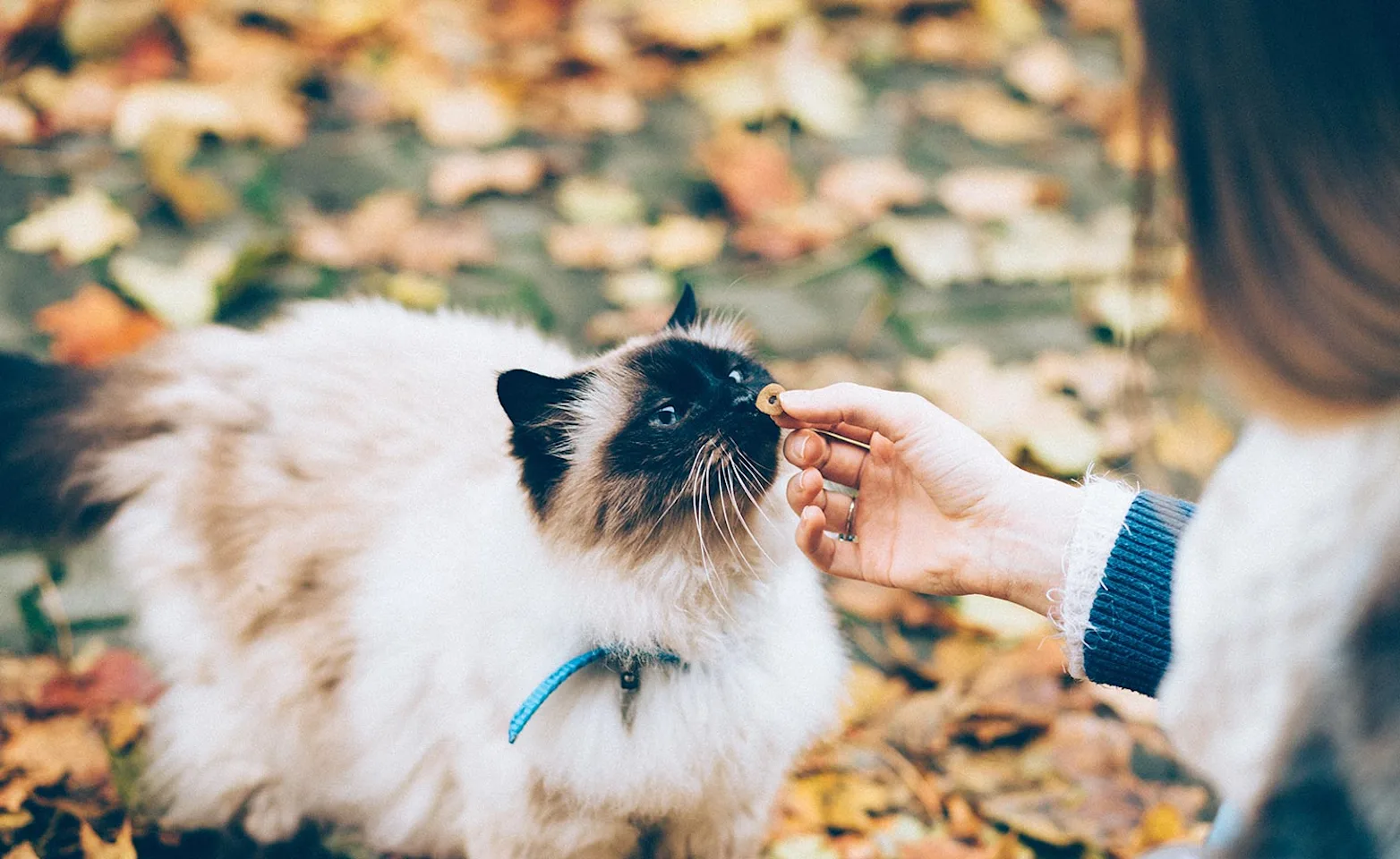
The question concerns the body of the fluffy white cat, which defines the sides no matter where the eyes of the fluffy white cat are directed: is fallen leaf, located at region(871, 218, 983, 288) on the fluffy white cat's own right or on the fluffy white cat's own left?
on the fluffy white cat's own left

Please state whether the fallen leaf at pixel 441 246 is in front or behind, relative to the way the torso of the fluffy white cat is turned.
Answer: behind

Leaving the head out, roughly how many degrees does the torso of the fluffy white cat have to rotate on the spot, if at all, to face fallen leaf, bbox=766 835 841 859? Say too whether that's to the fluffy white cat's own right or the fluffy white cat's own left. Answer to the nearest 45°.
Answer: approximately 45° to the fluffy white cat's own left

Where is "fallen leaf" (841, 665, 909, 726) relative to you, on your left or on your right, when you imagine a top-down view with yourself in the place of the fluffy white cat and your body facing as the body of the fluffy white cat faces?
on your left

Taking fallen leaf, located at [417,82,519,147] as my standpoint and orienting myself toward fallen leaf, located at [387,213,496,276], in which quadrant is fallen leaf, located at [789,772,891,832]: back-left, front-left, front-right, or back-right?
front-left

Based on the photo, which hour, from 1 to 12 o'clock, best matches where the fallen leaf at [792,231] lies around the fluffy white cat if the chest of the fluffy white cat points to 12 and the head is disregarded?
The fallen leaf is roughly at 8 o'clock from the fluffy white cat.

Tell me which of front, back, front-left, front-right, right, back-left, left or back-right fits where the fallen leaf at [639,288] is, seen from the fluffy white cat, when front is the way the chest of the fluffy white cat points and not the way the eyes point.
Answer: back-left

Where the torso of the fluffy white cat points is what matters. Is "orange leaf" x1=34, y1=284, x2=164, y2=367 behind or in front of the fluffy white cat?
behind

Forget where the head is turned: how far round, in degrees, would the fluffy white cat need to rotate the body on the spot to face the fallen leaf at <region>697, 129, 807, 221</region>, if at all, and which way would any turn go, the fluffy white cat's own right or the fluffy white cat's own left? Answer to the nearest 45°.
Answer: approximately 135° to the fluffy white cat's own left

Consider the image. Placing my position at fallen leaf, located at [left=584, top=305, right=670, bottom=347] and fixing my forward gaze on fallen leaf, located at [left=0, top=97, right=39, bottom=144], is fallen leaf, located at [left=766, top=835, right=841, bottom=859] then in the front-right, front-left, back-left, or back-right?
back-left

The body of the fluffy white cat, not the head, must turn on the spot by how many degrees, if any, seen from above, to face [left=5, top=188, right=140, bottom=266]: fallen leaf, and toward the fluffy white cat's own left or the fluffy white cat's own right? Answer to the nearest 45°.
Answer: approximately 180°

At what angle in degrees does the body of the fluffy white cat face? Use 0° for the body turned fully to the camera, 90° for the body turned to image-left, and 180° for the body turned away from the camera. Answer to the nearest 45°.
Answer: approximately 315°

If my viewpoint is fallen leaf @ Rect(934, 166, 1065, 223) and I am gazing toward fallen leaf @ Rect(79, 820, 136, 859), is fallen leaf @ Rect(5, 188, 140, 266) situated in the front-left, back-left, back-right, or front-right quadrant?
front-right

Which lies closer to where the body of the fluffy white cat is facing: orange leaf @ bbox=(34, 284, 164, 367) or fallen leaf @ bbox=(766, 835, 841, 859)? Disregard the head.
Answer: the fallen leaf

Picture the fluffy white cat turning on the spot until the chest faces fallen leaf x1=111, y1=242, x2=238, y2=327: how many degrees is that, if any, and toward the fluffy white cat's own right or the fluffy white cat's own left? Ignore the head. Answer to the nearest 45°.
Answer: approximately 180°

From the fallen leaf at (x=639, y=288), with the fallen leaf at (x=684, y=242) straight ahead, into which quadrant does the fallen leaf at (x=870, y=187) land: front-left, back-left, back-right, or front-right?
front-right
